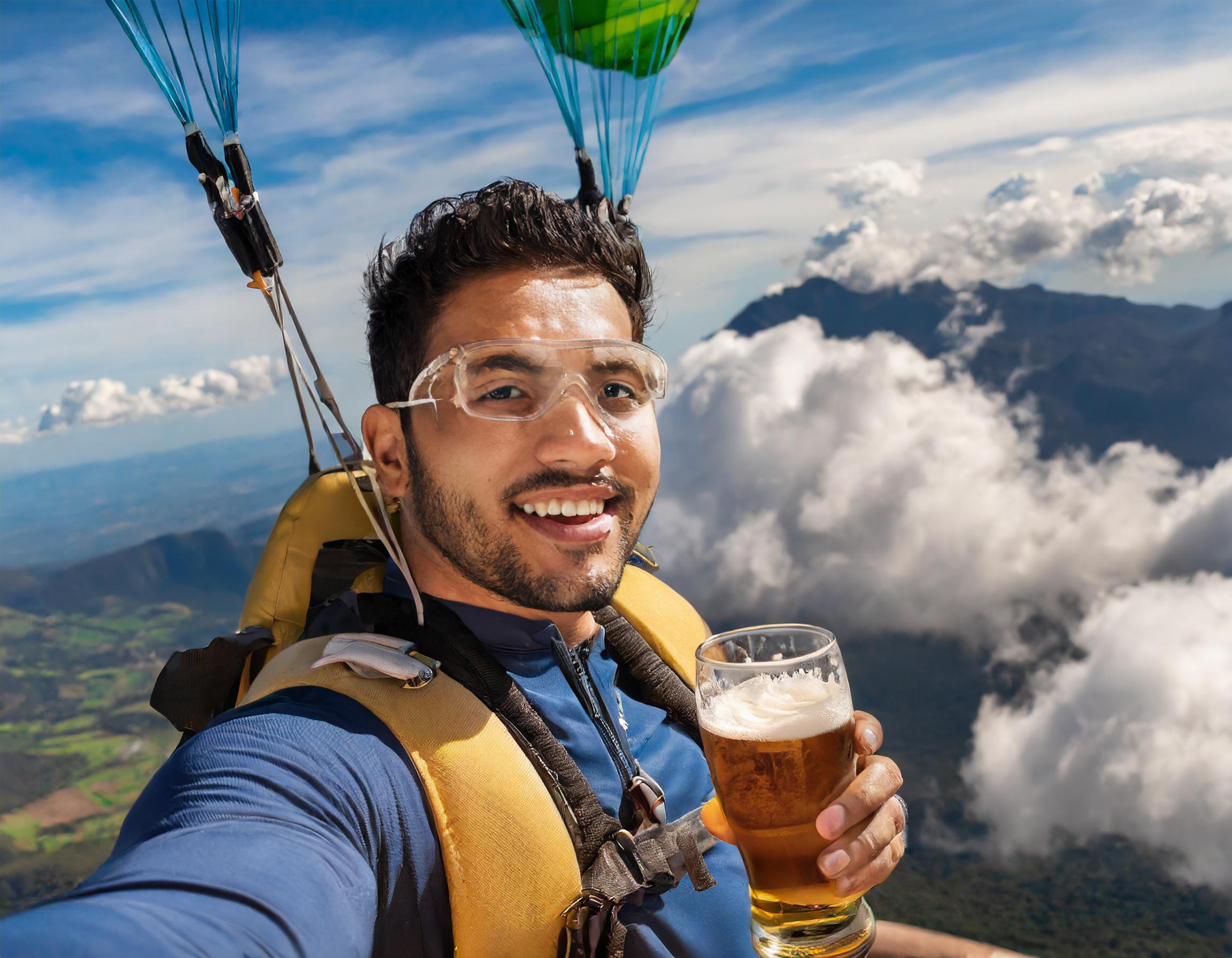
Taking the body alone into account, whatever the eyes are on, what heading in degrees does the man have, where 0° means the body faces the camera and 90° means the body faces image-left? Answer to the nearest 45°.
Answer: approximately 315°
